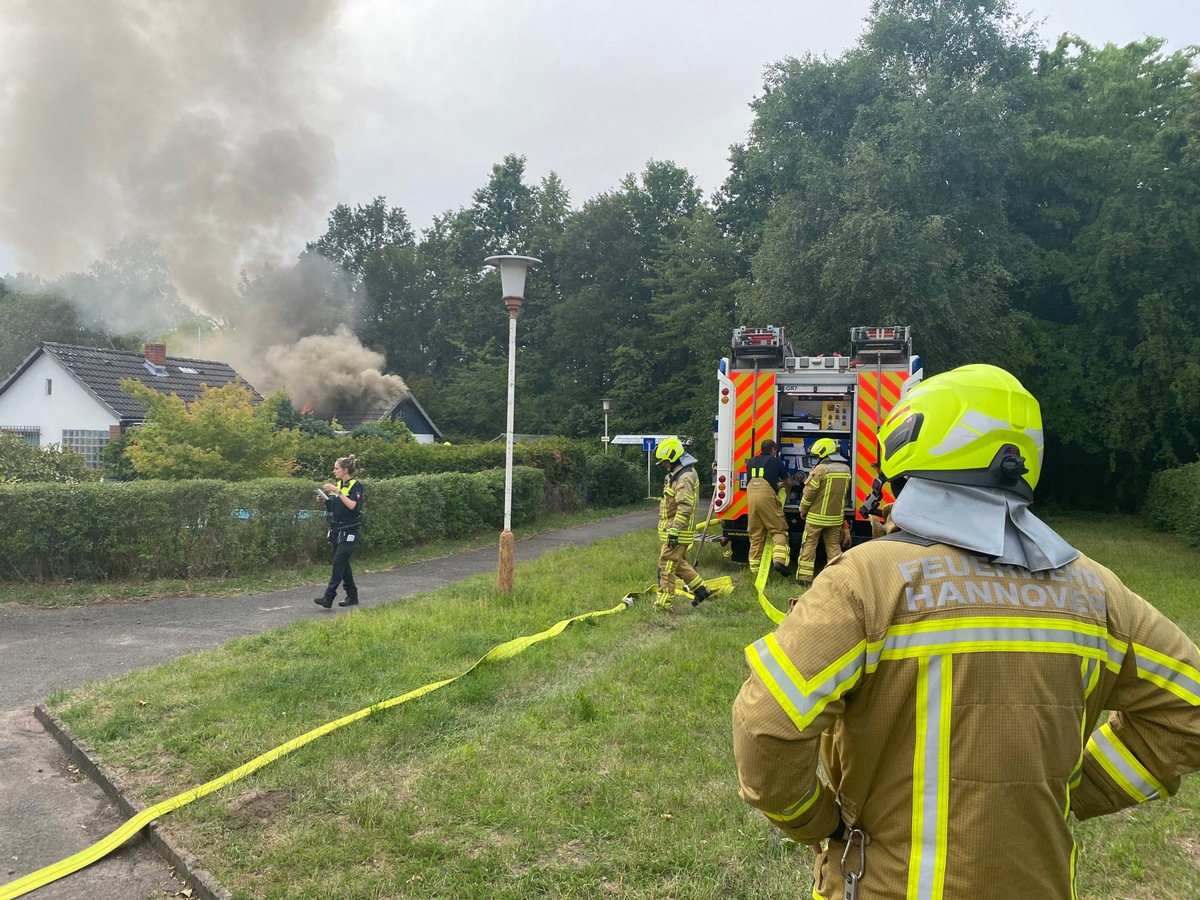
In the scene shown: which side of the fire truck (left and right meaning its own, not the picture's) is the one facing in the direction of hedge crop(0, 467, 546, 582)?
left

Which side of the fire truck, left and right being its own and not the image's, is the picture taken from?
back

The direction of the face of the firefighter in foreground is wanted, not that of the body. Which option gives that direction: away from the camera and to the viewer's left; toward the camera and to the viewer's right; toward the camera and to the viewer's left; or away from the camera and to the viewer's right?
away from the camera and to the viewer's left

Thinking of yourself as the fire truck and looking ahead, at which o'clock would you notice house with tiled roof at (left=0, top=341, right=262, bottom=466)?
The house with tiled roof is roughly at 10 o'clock from the fire truck.

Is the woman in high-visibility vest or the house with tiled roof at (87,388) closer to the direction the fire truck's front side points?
the house with tiled roof

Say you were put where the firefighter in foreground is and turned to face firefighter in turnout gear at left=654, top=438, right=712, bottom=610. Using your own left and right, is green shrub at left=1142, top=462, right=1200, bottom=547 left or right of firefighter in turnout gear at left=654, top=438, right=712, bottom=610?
right

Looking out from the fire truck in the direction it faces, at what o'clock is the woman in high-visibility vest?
The woman in high-visibility vest is roughly at 8 o'clock from the fire truck.
